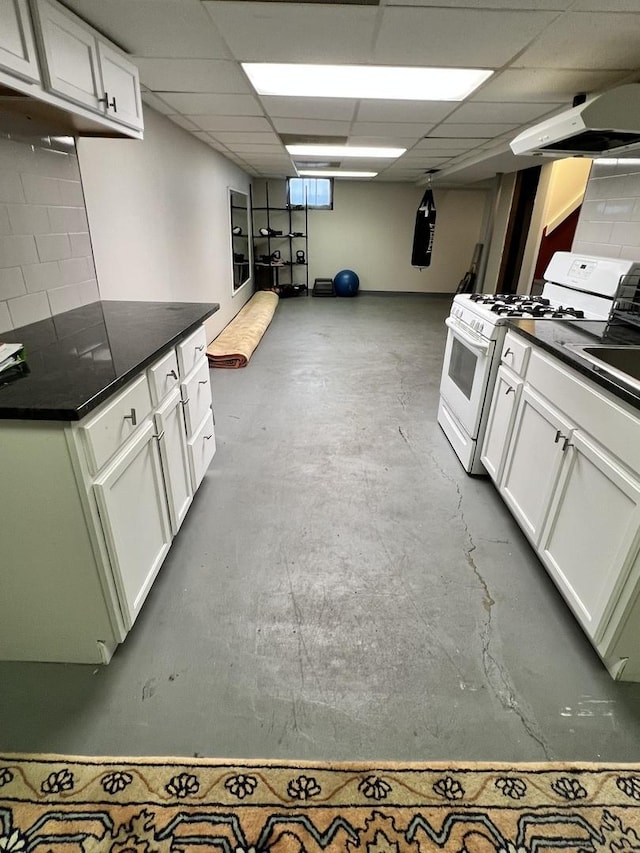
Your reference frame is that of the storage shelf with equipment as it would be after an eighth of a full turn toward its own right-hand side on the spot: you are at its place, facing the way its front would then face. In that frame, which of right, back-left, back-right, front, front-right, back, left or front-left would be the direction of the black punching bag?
left

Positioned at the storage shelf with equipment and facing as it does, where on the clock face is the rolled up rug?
The rolled up rug is roughly at 12 o'clock from the storage shelf with equipment.

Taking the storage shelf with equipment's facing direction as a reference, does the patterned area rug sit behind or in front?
in front

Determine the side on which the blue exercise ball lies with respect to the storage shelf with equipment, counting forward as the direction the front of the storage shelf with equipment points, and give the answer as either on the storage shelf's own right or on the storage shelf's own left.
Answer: on the storage shelf's own left

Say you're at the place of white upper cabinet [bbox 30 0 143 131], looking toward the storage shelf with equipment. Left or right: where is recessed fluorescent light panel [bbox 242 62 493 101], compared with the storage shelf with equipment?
right

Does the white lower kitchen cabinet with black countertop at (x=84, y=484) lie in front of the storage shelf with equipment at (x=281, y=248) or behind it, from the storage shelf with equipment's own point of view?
in front

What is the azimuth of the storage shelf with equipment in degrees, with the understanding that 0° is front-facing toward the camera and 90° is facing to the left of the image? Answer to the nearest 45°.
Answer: approximately 0°

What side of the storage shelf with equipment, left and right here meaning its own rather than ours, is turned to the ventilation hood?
front

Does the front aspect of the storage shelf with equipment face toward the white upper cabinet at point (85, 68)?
yes

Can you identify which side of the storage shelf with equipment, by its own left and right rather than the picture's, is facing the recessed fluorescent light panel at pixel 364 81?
front

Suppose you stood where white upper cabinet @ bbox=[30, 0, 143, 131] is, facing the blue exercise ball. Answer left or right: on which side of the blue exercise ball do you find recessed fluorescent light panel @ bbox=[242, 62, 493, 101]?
right

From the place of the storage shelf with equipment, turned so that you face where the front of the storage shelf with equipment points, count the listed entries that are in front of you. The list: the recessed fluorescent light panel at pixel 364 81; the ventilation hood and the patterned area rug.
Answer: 3
